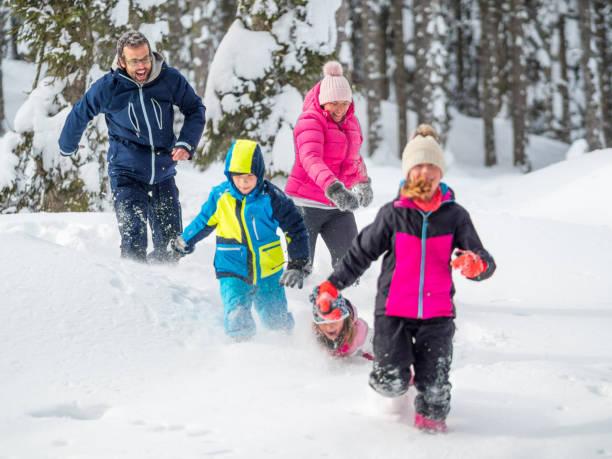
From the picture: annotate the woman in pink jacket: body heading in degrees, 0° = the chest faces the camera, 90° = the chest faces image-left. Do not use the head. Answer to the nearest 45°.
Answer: approximately 315°

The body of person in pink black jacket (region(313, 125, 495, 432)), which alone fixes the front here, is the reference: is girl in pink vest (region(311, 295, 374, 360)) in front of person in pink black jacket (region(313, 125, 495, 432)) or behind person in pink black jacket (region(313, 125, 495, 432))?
behind

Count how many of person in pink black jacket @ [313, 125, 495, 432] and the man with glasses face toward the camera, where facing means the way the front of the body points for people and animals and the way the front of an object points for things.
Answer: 2

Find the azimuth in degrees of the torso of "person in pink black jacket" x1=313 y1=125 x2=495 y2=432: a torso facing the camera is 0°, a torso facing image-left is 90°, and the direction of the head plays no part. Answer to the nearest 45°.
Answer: approximately 0°

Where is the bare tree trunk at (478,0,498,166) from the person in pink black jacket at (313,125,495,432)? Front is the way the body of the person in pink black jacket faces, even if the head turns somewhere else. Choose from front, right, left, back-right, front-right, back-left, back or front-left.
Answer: back

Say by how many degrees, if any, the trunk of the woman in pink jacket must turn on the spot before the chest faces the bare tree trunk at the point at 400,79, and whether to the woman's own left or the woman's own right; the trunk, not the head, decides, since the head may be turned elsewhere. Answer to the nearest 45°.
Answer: approximately 135° to the woman's own left

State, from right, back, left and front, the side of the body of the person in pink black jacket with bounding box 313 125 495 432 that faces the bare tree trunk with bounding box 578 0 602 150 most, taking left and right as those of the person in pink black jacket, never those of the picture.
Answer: back

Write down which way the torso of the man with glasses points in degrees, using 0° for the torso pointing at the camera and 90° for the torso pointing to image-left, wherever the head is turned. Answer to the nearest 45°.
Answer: approximately 0°

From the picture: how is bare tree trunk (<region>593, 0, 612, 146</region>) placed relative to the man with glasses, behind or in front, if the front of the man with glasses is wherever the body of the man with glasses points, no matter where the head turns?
behind
